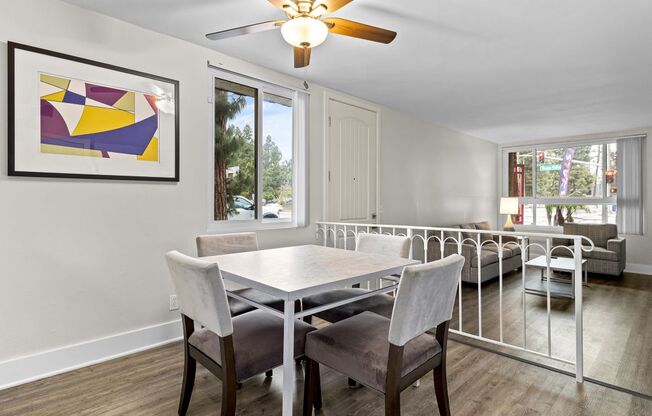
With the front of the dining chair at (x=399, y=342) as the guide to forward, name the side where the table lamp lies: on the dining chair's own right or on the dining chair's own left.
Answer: on the dining chair's own right

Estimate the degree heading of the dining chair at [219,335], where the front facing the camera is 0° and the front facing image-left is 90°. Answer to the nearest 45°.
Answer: approximately 225°

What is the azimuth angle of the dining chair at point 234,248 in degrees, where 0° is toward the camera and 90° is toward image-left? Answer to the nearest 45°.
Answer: approximately 315°

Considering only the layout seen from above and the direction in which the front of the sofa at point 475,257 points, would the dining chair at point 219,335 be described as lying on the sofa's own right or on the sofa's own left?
on the sofa's own right

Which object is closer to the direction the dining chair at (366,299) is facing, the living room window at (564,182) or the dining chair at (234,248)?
the dining chair

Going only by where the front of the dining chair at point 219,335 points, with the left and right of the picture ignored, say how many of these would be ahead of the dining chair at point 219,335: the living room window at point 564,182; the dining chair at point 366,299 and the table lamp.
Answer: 3

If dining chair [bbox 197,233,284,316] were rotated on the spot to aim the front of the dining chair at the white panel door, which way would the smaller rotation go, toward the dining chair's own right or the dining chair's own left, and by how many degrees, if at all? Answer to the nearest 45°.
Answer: approximately 90° to the dining chair's own left

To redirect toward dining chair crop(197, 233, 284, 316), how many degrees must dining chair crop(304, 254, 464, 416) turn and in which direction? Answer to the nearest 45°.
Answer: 0° — it already faces it

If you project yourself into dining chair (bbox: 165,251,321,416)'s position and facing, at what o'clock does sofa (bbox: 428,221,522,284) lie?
The sofa is roughly at 12 o'clock from the dining chair.

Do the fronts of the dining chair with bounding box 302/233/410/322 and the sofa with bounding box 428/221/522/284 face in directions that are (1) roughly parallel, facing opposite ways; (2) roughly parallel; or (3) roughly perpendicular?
roughly perpendicular

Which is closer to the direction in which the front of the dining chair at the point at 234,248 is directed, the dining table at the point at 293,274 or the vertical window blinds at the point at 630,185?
the dining table
